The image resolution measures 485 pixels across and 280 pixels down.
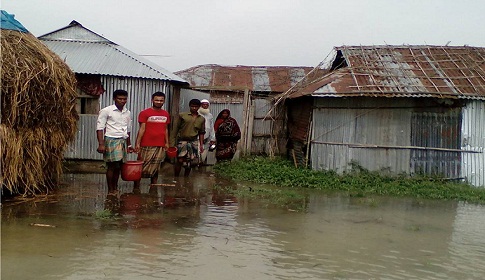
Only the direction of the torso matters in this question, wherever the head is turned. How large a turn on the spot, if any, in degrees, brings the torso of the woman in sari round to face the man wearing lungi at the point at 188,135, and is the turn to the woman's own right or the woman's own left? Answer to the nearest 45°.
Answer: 0° — they already face them

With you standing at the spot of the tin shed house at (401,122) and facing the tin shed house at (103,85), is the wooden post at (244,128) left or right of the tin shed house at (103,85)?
right

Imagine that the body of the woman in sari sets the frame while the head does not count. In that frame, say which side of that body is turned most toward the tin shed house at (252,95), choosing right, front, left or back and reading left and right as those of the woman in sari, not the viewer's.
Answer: back

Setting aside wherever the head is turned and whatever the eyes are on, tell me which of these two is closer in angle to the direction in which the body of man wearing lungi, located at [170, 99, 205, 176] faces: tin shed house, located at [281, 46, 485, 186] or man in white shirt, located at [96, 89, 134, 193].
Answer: the man in white shirt

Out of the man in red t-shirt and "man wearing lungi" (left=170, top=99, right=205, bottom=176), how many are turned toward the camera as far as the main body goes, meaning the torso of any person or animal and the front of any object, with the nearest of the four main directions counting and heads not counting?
2

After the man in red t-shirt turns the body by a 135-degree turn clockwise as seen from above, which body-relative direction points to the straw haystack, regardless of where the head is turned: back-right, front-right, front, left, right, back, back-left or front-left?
left

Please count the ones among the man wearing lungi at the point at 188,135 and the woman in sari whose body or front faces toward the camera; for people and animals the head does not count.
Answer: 2

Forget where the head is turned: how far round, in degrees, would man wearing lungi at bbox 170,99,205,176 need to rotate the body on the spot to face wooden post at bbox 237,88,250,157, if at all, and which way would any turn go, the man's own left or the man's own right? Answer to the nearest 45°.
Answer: approximately 135° to the man's own left

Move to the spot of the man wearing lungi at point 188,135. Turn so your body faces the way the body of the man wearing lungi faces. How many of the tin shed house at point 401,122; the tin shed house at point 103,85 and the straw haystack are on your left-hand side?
1

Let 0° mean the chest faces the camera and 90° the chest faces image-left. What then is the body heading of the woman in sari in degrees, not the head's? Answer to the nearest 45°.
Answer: approximately 0°
